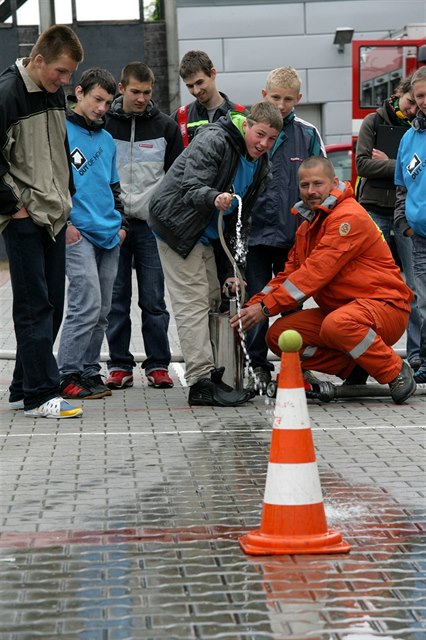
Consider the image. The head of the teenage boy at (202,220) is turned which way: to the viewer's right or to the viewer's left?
to the viewer's right

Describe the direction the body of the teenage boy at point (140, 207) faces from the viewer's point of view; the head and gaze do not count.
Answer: toward the camera

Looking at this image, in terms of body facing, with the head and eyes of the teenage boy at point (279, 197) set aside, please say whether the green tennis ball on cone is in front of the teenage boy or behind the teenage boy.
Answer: in front

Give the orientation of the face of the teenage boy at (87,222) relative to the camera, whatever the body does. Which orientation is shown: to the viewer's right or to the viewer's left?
to the viewer's right

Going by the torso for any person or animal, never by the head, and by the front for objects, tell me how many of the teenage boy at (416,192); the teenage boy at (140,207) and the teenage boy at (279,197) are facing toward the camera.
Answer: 3

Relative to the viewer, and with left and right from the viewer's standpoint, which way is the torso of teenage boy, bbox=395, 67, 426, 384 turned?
facing the viewer

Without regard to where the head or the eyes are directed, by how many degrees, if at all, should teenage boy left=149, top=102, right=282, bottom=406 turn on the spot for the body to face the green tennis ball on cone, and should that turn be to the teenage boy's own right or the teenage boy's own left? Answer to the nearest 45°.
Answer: approximately 45° to the teenage boy's own right

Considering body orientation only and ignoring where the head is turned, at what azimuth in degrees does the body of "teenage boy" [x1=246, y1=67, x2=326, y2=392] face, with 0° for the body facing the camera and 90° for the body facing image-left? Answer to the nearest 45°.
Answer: approximately 0°

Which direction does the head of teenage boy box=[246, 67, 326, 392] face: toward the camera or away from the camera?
toward the camera

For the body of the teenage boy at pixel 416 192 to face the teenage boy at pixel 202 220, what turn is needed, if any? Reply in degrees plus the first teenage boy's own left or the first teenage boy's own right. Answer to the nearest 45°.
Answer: approximately 45° to the first teenage boy's own right

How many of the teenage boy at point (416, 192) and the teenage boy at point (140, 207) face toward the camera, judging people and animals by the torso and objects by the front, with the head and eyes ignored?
2

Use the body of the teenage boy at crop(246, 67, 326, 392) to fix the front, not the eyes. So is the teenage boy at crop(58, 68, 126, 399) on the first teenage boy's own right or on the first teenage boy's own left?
on the first teenage boy's own right

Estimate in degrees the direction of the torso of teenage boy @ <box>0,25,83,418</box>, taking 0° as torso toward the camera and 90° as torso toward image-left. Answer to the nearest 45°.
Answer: approximately 315°
